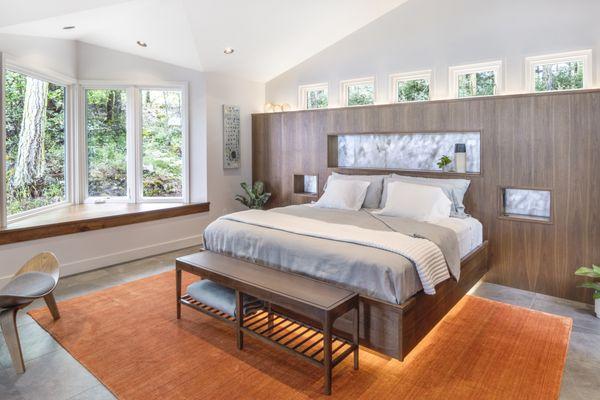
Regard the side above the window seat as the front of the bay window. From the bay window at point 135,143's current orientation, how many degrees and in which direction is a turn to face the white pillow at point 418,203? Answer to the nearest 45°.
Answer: approximately 45° to its left

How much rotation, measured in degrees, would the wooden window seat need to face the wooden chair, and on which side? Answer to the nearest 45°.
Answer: approximately 45° to its right

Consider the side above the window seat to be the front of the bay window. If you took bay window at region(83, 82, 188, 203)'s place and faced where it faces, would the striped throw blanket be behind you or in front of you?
in front

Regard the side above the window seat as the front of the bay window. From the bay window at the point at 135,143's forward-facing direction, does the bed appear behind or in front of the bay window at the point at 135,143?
in front

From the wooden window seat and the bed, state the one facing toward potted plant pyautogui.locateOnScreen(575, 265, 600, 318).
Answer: the wooden window seat

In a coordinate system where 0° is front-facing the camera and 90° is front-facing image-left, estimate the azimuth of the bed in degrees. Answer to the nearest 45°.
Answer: approximately 45°

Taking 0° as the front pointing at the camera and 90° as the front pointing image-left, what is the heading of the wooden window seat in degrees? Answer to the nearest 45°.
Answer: approximately 315°

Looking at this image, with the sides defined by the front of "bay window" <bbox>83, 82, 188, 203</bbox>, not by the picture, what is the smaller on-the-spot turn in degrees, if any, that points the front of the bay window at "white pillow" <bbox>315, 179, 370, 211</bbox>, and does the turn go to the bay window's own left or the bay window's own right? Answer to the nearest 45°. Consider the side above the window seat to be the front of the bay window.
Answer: approximately 45° to the bay window's own left

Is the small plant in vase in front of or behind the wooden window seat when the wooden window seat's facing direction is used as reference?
in front
